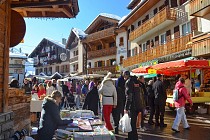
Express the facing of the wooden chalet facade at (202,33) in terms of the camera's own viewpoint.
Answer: facing the viewer and to the left of the viewer

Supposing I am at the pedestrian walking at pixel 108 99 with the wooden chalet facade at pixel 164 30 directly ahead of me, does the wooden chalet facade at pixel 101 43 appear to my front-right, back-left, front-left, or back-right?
front-left

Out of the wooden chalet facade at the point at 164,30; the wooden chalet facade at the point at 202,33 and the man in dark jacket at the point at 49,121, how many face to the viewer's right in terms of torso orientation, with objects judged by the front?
1

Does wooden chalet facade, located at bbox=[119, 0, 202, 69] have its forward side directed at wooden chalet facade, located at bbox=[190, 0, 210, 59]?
no

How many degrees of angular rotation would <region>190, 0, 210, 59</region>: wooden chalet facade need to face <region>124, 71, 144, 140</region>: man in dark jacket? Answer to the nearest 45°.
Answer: approximately 45° to its left

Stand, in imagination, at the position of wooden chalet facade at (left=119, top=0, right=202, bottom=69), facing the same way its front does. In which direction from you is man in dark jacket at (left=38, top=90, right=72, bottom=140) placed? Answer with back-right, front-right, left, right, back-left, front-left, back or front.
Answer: front-left

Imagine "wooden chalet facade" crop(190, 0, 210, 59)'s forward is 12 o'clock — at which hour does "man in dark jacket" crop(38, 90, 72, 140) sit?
The man in dark jacket is roughly at 11 o'clock from the wooden chalet facade.

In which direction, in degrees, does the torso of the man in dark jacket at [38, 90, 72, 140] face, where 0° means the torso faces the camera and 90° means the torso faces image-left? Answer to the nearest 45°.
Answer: approximately 270°

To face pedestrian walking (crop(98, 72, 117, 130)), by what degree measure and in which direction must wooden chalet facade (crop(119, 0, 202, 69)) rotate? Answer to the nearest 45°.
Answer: approximately 45° to its left

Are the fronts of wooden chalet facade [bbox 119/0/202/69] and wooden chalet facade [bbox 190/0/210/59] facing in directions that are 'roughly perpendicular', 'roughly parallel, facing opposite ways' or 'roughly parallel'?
roughly parallel

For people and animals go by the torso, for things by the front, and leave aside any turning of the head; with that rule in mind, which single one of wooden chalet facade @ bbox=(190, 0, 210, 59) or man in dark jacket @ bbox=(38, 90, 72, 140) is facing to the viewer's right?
the man in dark jacket

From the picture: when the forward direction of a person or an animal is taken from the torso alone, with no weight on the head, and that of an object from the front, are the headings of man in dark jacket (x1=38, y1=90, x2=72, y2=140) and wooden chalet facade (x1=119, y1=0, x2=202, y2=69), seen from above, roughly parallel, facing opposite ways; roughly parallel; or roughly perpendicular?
roughly parallel, facing opposite ways

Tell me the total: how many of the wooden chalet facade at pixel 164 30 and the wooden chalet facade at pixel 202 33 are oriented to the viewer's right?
0

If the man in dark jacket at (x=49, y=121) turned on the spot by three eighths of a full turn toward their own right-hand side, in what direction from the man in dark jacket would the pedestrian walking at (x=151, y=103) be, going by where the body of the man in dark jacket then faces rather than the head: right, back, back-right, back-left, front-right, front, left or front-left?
back

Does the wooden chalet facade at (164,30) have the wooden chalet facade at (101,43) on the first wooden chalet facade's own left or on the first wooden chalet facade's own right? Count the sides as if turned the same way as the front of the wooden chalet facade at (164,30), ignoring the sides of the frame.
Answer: on the first wooden chalet facade's own right

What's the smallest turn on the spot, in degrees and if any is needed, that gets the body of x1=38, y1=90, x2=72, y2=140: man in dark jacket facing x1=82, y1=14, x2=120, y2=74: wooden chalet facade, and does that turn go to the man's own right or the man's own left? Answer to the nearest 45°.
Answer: approximately 90° to the man's own left
